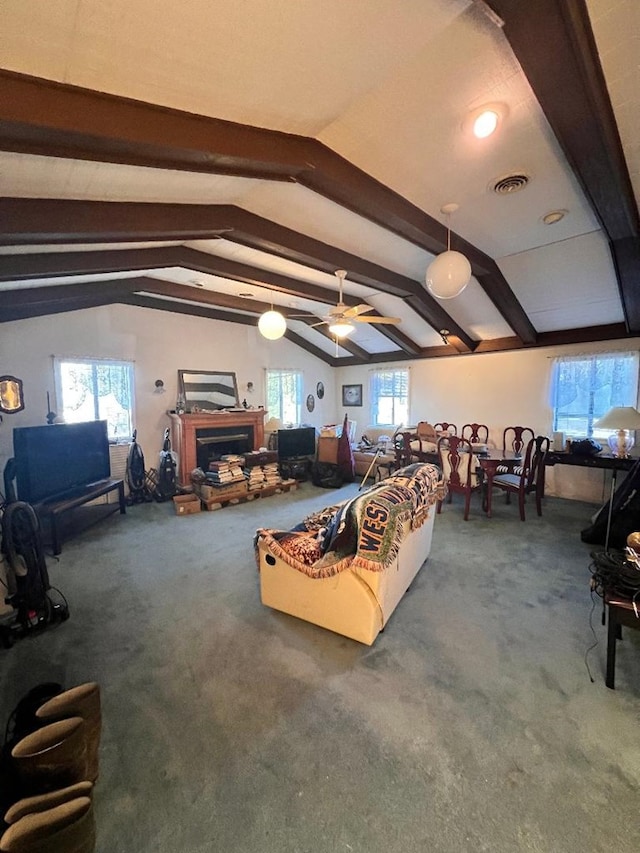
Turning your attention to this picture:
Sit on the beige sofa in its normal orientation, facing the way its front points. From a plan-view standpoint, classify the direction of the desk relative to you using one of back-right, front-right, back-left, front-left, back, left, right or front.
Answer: right

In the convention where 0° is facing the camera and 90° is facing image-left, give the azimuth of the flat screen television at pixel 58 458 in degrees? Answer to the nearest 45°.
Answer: approximately 315°

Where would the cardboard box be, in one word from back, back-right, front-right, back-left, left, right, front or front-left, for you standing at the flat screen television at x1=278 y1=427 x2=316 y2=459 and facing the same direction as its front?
front-right

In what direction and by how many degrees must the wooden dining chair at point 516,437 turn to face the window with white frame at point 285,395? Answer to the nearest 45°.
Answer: approximately 90° to its right

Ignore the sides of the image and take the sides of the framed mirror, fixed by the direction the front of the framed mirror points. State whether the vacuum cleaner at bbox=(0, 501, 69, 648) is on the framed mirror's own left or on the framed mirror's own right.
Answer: on the framed mirror's own right

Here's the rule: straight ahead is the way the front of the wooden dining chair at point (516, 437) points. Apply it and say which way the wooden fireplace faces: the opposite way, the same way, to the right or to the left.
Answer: to the left

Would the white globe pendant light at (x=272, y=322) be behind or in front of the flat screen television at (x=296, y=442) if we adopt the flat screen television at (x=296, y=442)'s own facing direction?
in front

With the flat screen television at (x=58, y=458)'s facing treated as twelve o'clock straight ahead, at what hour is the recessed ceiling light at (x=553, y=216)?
The recessed ceiling light is roughly at 12 o'clock from the flat screen television.

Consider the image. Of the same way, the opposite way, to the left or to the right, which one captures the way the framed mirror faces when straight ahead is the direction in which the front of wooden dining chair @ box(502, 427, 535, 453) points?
to the left

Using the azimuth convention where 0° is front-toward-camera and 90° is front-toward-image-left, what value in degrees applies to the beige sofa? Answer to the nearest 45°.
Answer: approximately 135°

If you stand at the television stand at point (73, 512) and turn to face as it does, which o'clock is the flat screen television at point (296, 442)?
The flat screen television is roughly at 10 o'clock from the television stand.
